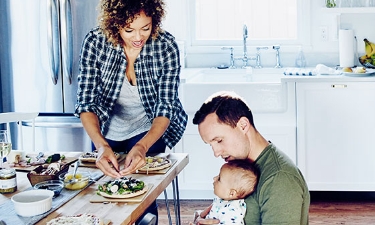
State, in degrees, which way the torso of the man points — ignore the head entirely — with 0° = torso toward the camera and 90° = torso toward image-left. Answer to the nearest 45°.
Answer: approximately 90°

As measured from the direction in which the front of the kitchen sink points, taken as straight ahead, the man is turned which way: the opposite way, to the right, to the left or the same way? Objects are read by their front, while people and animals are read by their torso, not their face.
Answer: to the right

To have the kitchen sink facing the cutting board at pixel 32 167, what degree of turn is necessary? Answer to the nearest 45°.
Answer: approximately 45° to its right

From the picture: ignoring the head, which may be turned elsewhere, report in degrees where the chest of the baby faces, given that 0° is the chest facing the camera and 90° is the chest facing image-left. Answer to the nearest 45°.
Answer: approximately 90°

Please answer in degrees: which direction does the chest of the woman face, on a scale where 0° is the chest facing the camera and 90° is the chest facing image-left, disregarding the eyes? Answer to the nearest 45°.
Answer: approximately 0°

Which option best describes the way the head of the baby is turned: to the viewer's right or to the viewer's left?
to the viewer's left

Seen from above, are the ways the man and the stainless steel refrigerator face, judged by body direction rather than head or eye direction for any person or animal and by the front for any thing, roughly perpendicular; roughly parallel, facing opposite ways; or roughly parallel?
roughly perpendicular

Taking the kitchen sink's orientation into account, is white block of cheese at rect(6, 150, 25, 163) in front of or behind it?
in front

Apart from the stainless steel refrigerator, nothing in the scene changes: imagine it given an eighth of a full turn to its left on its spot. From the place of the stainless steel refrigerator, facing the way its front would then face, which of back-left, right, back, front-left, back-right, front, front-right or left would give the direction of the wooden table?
front-right

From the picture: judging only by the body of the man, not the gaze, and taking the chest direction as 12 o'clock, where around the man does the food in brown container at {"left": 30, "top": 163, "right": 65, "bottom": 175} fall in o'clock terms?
The food in brown container is roughly at 1 o'clock from the man.

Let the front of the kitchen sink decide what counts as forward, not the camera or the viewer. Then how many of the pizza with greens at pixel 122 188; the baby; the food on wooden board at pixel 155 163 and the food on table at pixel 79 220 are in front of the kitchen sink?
4

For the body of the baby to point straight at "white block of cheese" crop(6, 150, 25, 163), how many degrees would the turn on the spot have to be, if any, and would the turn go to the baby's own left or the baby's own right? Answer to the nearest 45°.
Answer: approximately 45° to the baby's own right

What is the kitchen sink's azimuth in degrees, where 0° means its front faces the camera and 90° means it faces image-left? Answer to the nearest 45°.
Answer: approximately 0°

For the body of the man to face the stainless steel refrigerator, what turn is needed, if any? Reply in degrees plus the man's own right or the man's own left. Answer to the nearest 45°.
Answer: approximately 45° to the man's own right
